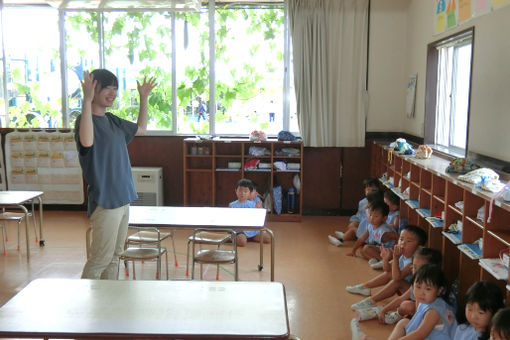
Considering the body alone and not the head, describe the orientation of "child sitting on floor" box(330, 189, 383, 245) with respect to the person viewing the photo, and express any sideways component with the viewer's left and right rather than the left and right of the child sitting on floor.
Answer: facing to the left of the viewer

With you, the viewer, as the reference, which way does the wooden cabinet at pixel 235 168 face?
facing the viewer

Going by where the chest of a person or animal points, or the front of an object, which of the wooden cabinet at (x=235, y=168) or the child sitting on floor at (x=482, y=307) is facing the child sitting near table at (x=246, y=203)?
the wooden cabinet

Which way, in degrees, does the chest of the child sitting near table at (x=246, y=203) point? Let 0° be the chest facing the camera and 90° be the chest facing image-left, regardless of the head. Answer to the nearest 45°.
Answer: approximately 0°

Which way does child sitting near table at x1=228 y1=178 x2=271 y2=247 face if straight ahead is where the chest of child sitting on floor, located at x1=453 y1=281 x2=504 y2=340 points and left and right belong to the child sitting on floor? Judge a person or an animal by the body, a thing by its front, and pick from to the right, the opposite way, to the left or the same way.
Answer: to the left

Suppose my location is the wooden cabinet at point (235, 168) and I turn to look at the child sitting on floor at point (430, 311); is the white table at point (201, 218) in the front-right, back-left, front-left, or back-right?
front-right

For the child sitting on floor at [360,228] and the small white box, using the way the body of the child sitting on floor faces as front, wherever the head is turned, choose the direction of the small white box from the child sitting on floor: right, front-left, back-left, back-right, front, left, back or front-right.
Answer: front-right

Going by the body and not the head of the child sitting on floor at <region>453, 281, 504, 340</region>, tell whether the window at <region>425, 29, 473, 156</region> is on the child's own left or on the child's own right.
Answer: on the child's own right

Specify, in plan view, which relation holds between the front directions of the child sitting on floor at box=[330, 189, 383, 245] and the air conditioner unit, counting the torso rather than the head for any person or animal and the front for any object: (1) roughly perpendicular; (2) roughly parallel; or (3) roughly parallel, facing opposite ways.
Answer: roughly perpendicular

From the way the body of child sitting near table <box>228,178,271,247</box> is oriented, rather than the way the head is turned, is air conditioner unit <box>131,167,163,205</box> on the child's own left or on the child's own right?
on the child's own right

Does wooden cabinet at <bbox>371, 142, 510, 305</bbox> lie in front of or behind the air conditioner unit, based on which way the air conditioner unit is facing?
in front

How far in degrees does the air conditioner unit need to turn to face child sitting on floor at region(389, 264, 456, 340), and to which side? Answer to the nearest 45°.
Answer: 0° — it already faces them

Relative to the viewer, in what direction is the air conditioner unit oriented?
toward the camera

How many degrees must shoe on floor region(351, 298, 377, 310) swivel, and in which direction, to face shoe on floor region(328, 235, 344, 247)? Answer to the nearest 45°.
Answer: approximately 90° to its right

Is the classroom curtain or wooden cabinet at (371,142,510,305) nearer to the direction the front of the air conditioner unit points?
the wooden cabinet
